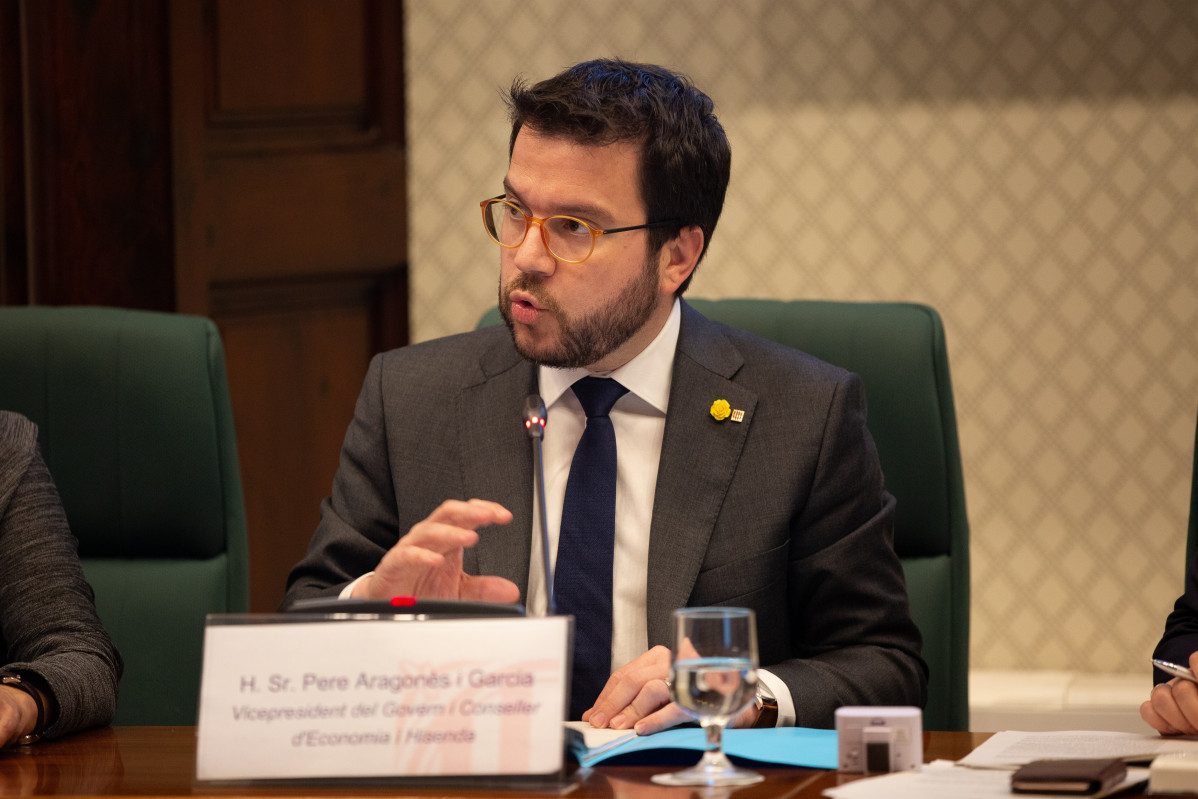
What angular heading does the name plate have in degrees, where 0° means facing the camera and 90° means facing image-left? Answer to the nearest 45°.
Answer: approximately 0°

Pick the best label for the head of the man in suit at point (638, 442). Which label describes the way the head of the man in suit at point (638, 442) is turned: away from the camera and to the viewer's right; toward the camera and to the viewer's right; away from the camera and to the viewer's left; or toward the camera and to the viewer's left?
toward the camera and to the viewer's left

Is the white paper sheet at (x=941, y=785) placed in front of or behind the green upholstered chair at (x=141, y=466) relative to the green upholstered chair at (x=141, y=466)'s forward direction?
in front

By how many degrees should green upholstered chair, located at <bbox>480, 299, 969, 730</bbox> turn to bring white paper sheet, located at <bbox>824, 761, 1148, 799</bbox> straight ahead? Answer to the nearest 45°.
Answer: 0° — it already faces it

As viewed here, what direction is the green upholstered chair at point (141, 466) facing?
toward the camera

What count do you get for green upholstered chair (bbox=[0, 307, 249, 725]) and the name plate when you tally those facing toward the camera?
2

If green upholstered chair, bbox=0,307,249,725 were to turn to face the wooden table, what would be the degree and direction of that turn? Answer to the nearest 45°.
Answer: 0° — it already faces it

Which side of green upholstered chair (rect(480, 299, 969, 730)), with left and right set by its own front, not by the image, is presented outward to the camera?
front

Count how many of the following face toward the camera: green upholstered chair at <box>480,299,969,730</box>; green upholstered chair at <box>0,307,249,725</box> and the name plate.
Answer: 3

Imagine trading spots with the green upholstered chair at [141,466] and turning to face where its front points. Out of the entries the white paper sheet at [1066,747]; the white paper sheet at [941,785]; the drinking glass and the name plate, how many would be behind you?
0

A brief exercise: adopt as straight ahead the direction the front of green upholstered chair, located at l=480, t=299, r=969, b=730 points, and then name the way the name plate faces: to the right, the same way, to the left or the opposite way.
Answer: the same way

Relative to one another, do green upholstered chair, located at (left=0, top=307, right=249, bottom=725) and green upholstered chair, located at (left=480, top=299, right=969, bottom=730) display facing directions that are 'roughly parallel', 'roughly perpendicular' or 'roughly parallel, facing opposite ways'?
roughly parallel

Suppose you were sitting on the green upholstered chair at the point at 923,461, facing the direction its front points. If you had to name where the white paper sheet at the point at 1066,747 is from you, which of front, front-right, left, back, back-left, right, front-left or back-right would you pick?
front

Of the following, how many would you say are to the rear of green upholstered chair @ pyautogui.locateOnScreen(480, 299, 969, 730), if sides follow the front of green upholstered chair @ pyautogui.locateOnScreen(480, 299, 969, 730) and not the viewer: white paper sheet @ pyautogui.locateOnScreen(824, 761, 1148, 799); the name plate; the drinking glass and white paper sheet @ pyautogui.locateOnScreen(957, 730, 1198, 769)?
0
